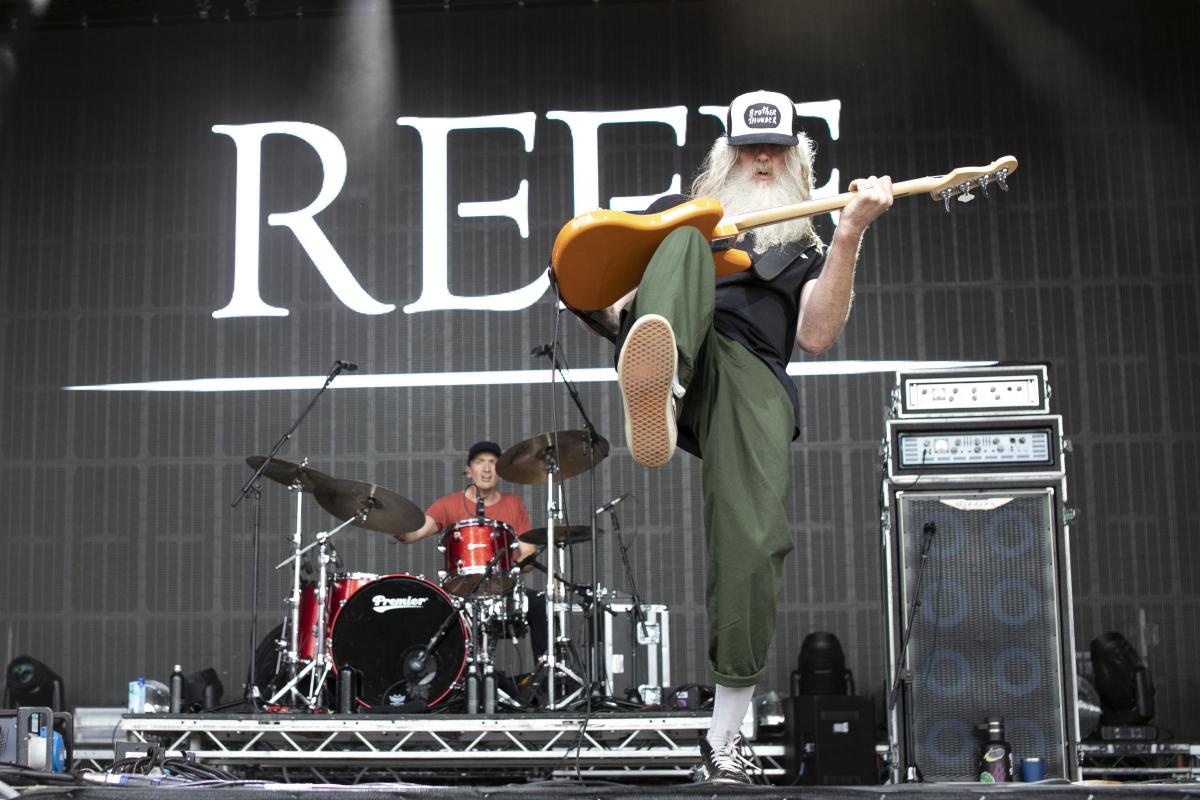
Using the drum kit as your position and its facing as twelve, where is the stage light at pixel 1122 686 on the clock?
The stage light is roughly at 9 o'clock from the drum kit.

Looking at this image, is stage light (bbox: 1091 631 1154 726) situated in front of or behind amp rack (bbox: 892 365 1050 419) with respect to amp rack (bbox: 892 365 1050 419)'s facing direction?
behind

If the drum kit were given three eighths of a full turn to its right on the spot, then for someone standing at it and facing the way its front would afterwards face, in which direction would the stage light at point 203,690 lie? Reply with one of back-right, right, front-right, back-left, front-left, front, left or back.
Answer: front

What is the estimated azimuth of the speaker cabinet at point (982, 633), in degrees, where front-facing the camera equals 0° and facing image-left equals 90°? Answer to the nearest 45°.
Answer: approximately 0°
